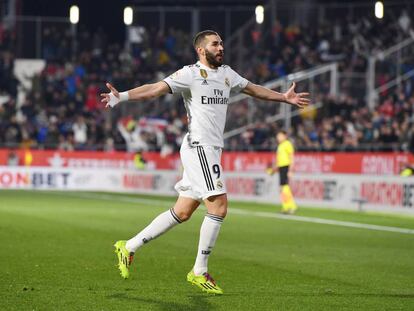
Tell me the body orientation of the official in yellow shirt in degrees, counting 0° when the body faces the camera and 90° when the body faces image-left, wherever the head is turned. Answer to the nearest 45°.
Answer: approximately 90°

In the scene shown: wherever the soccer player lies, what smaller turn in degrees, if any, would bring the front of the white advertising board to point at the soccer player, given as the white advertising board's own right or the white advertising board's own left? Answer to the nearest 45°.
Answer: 0° — it already faces them

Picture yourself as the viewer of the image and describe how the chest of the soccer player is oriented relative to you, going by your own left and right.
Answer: facing the viewer and to the right of the viewer

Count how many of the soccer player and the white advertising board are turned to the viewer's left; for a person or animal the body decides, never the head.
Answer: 0

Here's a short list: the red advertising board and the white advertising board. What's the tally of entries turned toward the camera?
2

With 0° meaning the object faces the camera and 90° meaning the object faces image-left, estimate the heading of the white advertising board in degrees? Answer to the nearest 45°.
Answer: approximately 0°
